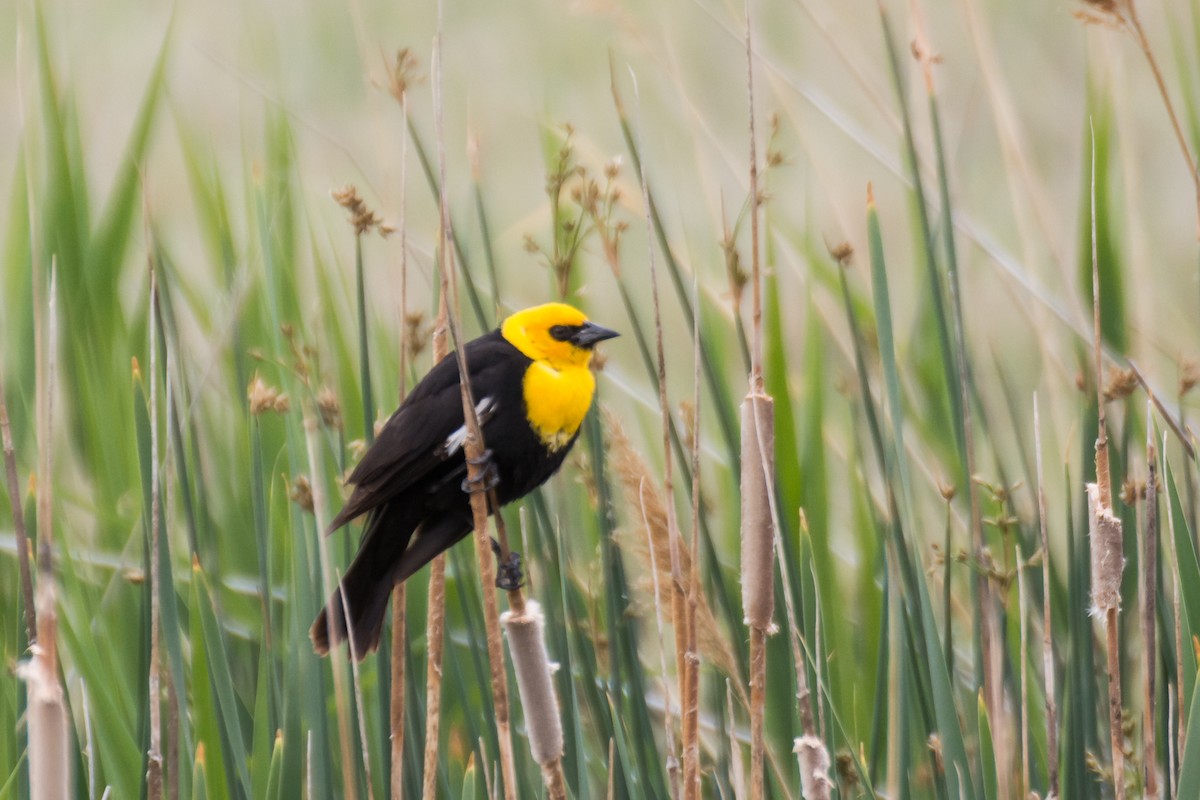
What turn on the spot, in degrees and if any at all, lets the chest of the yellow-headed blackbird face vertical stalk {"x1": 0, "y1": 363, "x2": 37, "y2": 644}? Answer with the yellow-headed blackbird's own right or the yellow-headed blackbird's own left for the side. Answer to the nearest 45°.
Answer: approximately 135° to the yellow-headed blackbird's own right

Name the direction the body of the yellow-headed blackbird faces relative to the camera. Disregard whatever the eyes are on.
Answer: to the viewer's right

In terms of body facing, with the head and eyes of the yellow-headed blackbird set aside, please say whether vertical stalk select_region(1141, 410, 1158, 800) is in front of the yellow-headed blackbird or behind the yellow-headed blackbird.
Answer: in front
